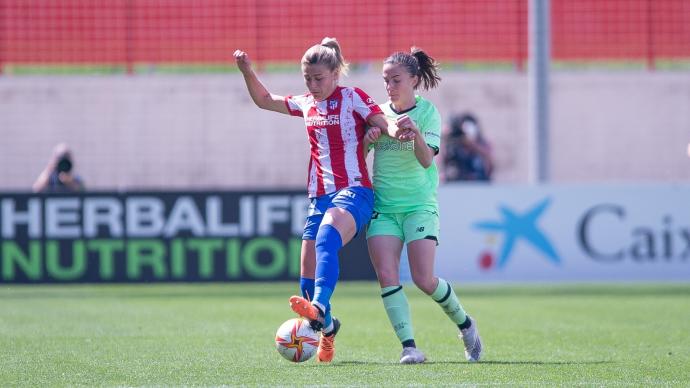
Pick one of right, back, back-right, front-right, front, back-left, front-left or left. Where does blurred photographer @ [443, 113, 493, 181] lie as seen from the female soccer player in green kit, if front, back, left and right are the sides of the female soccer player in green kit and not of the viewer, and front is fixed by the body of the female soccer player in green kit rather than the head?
back-right

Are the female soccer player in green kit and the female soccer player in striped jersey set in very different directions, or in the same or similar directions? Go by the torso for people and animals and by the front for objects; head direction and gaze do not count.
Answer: same or similar directions

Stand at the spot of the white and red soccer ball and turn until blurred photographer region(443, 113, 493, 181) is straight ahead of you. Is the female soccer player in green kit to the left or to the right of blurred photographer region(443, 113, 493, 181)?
right

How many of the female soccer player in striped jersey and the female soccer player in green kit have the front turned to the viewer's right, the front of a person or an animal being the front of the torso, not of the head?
0

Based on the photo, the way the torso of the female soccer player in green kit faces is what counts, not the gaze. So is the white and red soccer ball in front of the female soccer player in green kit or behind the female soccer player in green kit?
in front

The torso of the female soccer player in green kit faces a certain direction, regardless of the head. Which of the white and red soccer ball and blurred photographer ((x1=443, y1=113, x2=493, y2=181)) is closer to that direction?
the white and red soccer ball

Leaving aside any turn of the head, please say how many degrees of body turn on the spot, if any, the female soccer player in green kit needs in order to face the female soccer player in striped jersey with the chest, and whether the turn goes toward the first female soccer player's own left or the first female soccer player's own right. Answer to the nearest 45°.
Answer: approximately 45° to the first female soccer player's own right

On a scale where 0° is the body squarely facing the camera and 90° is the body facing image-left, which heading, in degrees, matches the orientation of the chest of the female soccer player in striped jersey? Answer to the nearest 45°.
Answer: approximately 45°

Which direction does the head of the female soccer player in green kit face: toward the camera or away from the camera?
toward the camera

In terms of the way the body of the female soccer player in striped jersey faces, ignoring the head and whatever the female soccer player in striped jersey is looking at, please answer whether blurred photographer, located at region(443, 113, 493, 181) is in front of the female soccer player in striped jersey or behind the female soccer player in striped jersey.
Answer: behind
